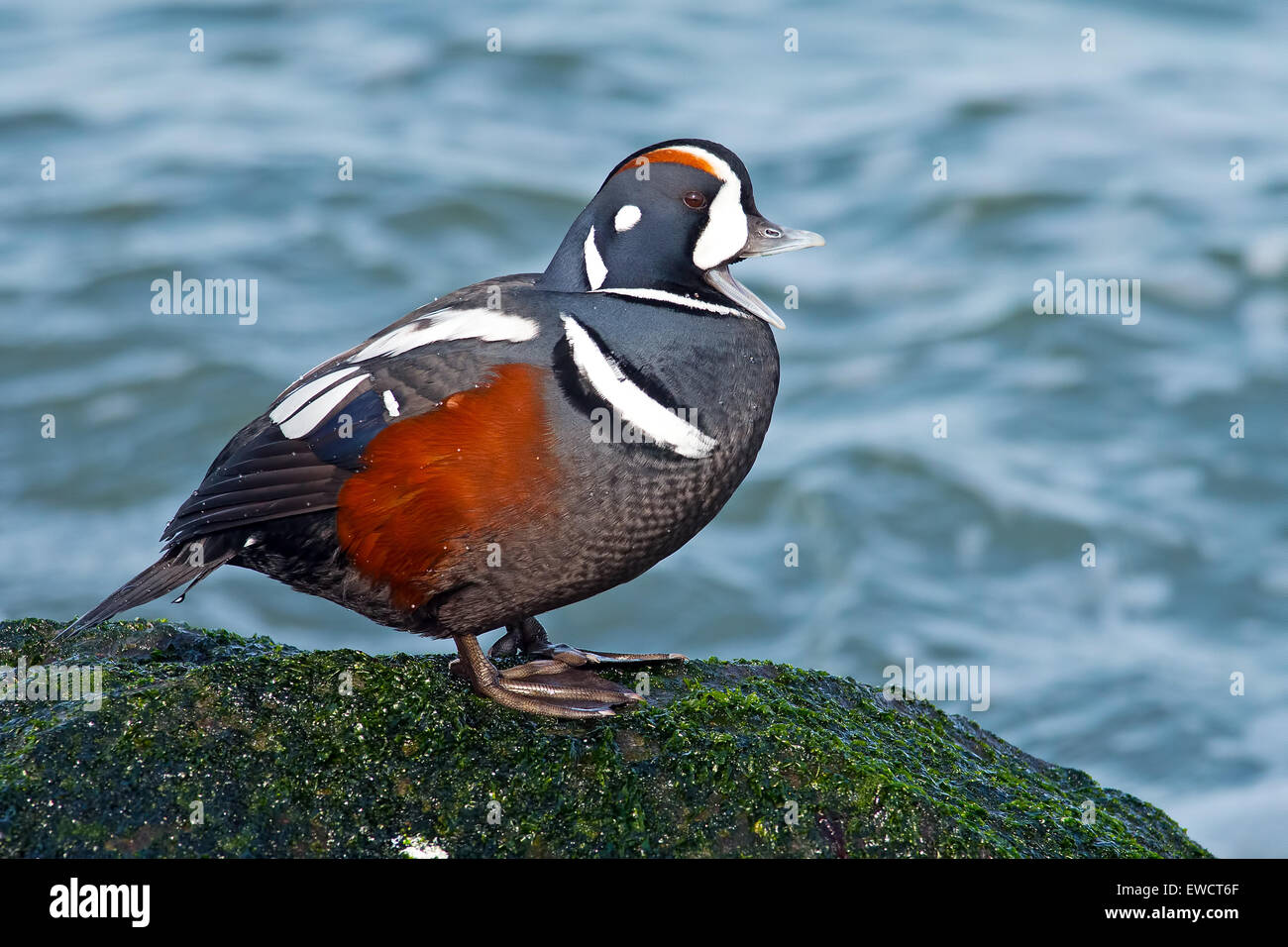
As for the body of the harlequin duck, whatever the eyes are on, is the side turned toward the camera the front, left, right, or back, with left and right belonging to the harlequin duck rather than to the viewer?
right
